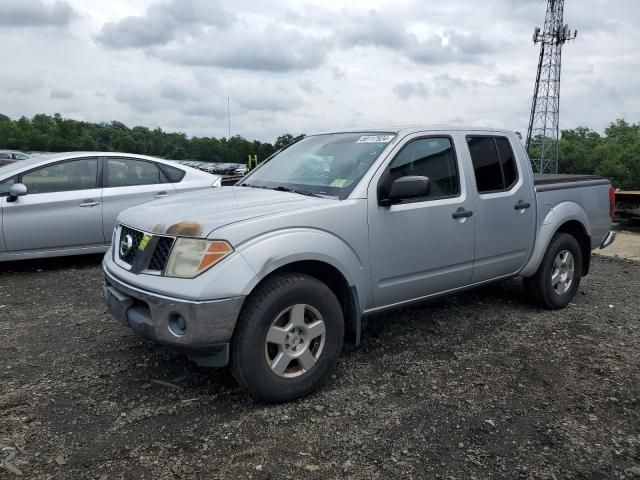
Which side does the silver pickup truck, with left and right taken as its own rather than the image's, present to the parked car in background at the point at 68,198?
right

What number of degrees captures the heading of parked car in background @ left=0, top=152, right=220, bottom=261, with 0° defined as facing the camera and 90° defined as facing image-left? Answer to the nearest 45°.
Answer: approximately 90°

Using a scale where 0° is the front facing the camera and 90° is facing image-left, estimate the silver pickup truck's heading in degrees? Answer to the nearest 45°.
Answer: approximately 45°

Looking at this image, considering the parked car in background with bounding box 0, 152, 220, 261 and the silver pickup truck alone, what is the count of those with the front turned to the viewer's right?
0

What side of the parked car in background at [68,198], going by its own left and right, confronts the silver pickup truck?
left
